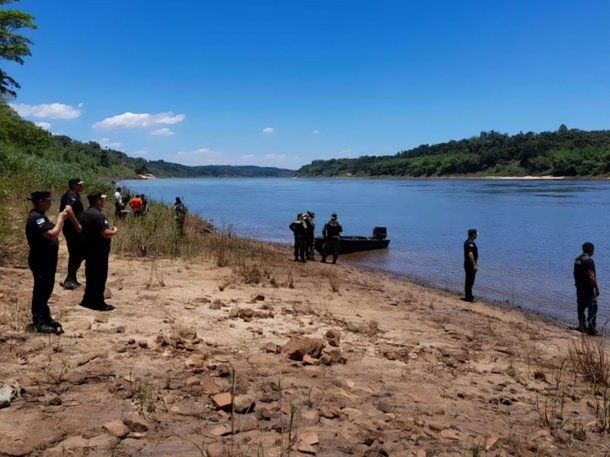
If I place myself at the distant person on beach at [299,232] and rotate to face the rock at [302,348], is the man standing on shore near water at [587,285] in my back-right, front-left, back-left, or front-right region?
front-left

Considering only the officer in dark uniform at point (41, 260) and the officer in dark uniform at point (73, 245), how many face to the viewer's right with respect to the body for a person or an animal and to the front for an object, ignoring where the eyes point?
2

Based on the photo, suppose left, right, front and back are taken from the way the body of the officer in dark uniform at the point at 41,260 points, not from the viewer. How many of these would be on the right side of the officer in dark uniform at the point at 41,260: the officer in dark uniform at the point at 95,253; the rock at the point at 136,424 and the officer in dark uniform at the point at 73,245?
1

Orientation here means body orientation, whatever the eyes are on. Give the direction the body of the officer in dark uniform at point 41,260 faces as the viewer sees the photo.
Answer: to the viewer's right

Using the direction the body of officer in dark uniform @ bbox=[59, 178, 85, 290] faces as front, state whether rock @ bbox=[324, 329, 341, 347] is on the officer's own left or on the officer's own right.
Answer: on the officer's own right

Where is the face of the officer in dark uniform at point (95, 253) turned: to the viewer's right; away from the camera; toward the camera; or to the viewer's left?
to the viewer's right

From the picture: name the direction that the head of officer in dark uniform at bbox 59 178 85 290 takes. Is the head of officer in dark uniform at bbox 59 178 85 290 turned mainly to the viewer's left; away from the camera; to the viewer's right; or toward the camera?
to the viewer's right

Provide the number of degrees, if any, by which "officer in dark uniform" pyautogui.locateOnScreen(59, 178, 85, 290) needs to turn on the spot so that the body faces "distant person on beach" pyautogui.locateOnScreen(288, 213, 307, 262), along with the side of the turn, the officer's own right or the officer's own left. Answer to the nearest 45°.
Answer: approximately 45° to the officer's own left

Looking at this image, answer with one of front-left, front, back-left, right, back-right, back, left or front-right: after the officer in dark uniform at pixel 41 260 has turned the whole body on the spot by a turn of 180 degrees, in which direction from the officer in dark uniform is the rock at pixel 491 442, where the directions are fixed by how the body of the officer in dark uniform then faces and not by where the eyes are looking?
back-left

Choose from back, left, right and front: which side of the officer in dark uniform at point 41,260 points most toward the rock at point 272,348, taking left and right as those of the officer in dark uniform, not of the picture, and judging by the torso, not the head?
front

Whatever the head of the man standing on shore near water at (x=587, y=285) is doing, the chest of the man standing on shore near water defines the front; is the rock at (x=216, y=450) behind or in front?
behind

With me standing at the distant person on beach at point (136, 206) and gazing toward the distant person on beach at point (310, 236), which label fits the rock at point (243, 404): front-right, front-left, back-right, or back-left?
front-right

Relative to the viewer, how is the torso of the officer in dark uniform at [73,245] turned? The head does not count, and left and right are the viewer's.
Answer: facing to the right of the viewer

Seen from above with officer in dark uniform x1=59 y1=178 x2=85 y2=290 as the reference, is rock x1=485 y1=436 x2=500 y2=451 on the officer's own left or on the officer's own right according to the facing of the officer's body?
on the officer's own right

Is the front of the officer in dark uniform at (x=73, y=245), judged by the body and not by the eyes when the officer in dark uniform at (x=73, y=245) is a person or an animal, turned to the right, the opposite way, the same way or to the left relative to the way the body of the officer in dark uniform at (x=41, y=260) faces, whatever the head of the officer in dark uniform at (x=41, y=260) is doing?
the same way
